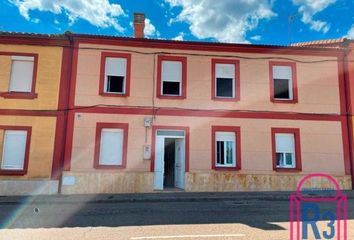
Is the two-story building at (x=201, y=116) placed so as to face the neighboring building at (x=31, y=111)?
no

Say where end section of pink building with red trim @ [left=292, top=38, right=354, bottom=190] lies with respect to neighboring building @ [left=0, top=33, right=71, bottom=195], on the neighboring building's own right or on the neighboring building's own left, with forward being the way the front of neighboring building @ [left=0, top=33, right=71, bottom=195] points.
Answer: on the neighboring building's own left

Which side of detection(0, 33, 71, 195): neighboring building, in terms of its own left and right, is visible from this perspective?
front

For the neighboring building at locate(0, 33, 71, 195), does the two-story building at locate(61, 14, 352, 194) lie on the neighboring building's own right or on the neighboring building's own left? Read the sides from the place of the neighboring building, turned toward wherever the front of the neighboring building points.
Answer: on the neighboring building's own left

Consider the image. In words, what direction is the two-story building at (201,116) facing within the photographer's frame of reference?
facing the viewer

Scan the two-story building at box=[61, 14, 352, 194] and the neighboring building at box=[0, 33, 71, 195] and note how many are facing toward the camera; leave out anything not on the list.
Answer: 2
